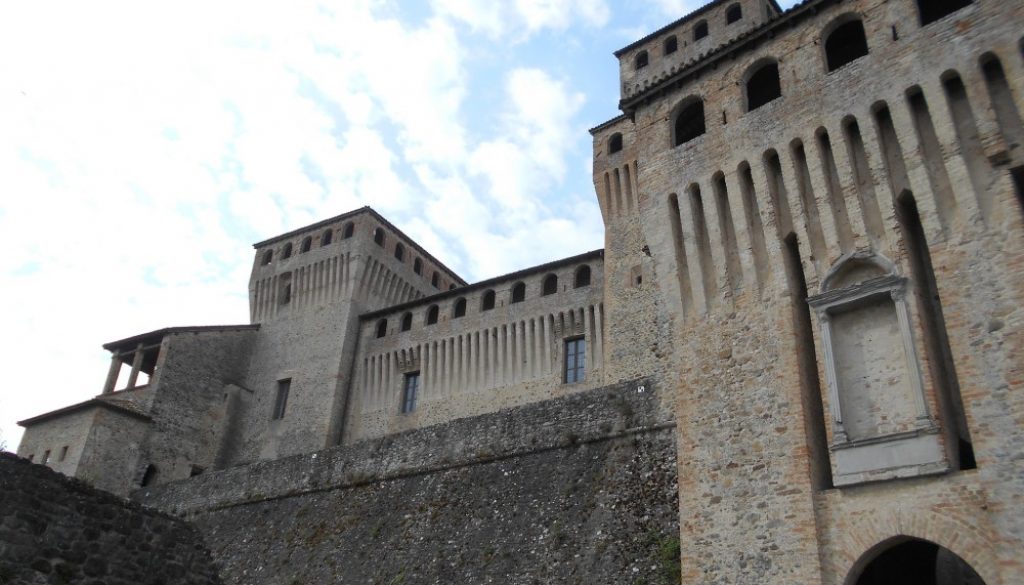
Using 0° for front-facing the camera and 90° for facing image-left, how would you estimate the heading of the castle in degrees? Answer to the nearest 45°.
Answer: approximately 45°
